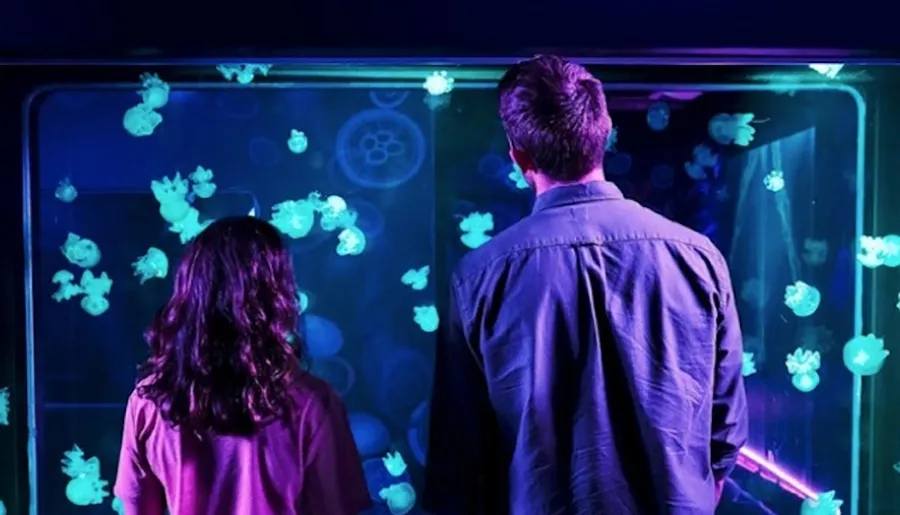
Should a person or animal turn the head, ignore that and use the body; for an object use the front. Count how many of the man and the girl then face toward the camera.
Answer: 0

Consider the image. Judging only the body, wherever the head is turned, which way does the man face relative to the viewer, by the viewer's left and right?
facing away from the viewer

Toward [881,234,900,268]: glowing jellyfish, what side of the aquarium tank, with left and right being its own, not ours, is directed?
left

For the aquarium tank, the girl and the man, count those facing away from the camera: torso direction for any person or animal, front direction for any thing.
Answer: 2

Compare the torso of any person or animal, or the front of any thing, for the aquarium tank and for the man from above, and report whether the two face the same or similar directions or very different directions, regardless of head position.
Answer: very different directions

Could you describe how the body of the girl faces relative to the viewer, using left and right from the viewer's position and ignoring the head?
facing away from the viewer

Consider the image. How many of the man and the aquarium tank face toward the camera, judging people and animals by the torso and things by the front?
1

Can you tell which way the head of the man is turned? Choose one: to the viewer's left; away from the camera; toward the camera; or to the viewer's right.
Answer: away from the camera

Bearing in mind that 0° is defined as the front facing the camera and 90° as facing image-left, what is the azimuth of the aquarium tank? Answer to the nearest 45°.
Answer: approximately 0°

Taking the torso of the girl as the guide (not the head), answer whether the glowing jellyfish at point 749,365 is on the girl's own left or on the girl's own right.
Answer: on the girl's own right

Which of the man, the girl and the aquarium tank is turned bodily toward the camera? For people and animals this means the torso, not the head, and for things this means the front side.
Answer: the aquarium tank
